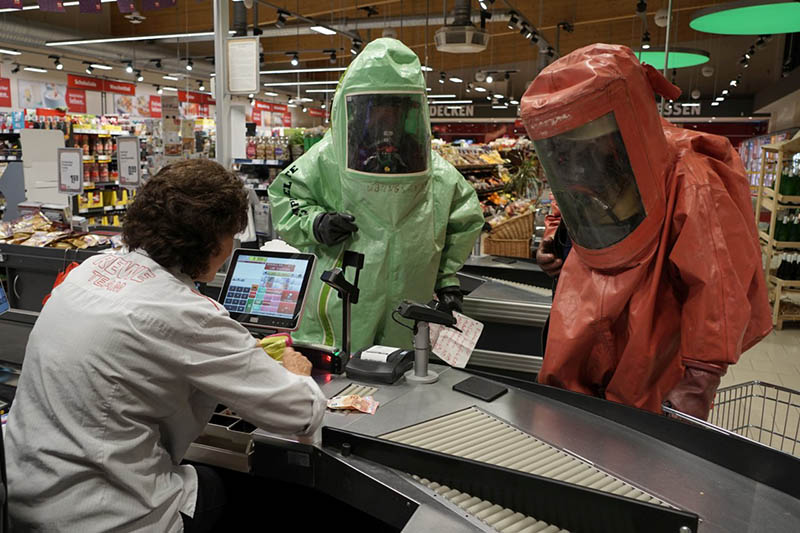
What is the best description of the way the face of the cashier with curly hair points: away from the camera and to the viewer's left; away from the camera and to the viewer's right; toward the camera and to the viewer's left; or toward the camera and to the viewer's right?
away from the camera and to the viewer's right

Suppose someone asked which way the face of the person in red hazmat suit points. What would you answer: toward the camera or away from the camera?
toward the camera

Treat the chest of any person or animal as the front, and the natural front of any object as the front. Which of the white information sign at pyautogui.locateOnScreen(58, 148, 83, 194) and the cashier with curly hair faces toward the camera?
the white information sign

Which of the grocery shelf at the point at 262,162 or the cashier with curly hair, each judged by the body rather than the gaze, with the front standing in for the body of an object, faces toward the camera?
the grocery shelf

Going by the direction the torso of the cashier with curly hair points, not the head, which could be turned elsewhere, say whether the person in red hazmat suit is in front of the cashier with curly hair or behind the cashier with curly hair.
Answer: in front

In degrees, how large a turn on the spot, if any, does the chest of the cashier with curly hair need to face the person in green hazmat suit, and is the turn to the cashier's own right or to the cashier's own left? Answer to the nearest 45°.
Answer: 0° — they already face them

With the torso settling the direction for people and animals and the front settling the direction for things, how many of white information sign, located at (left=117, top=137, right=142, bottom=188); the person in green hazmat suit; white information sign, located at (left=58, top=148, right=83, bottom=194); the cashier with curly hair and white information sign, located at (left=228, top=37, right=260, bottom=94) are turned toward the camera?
4

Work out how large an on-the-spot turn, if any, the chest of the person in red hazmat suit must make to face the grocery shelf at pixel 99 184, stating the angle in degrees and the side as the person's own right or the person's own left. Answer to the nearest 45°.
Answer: approximately 90° to the person's own right

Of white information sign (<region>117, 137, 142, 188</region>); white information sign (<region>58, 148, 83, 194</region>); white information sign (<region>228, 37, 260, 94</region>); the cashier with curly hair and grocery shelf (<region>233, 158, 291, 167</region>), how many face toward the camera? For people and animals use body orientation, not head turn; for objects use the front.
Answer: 4

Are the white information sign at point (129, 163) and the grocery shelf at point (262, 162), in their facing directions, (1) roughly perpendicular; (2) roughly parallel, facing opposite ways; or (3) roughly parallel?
roughly parallel

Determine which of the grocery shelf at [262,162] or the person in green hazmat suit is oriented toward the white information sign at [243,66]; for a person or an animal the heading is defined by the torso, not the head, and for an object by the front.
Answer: the grocery shelf

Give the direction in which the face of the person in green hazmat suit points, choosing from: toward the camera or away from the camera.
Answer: toward the camera

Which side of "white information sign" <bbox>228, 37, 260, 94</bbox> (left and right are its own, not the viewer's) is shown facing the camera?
front

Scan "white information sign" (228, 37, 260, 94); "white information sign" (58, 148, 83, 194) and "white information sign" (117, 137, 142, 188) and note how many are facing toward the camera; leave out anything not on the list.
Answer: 3

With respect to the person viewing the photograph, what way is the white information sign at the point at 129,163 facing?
facing the viewer
